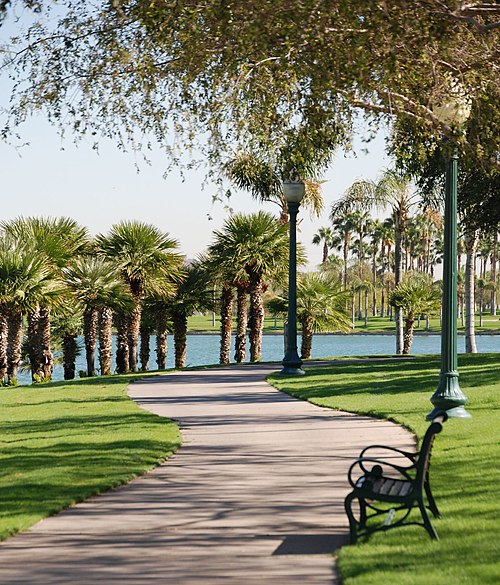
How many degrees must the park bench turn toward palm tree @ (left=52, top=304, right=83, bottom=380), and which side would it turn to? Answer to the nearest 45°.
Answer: approximately 45° to its right

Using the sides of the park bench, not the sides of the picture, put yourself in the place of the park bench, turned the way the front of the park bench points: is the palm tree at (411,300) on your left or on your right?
on your right

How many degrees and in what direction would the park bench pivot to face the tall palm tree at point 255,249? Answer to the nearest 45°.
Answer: approximately 90° to its right

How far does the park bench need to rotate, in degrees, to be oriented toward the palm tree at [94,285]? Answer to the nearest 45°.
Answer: approximately 90° to its right

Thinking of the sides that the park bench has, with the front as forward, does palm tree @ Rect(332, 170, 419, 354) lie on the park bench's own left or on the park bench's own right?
on the park bench's own right

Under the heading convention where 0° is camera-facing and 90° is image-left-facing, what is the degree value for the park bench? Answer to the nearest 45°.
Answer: approximately 90°

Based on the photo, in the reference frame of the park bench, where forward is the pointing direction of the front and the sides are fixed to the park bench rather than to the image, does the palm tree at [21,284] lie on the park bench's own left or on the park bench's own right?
on the park bench's own right

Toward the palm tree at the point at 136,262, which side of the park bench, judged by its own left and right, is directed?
right

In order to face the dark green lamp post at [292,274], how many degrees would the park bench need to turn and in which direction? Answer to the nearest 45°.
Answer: approximately 90° to its right

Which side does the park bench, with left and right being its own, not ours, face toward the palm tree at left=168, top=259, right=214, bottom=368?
right

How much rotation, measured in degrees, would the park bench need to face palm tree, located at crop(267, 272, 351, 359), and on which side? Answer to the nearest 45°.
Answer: approximately 90° to its right
